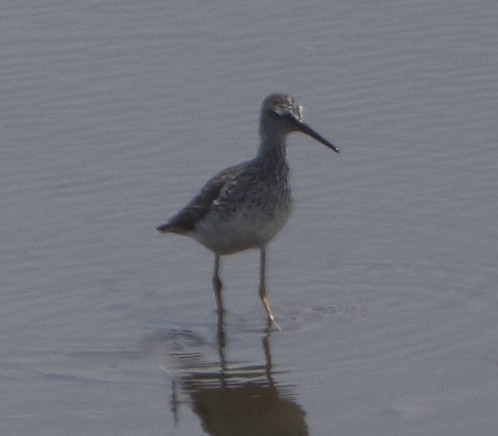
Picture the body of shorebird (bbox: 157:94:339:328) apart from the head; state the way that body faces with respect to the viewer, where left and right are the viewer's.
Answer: facing the viewer and to the right of the viewer
